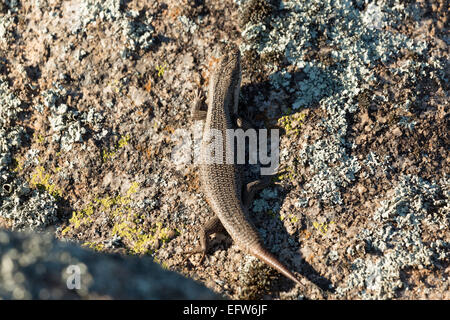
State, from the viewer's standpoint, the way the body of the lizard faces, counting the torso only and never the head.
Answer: away from the camera
